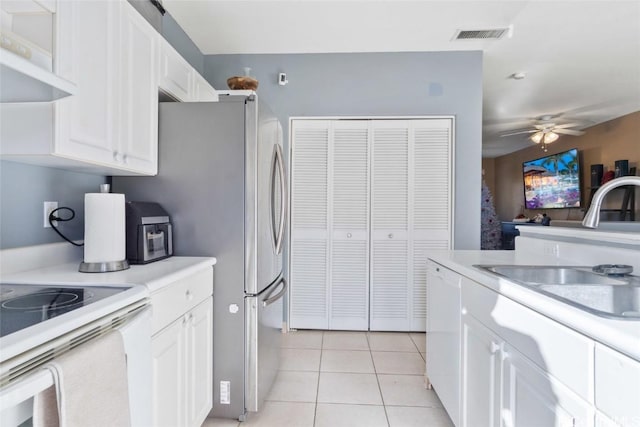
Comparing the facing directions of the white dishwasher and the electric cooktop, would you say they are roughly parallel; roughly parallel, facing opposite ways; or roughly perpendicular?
roughly parallel, facing opposite ways

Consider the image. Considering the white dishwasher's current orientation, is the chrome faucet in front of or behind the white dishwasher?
behind

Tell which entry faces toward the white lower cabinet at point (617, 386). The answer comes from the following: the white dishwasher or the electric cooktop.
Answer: the electric cooktop

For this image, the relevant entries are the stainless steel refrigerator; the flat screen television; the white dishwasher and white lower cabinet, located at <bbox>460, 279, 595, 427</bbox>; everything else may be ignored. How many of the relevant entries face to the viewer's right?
1

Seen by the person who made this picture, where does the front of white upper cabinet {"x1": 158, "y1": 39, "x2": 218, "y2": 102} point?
facing the viewer and to the right of the viewer

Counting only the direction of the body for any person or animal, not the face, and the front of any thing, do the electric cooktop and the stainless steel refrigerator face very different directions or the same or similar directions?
same or similar directions

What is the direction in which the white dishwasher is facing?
to the viewer's left

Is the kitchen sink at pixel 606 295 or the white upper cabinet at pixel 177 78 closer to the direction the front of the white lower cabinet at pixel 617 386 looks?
the white upper cabinet

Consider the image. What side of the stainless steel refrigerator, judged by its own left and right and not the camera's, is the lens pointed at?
right

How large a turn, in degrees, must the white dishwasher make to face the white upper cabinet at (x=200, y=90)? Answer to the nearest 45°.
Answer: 0° — it already faces it

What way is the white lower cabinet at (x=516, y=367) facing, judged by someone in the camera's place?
facing the viewer and to the left of the viewer

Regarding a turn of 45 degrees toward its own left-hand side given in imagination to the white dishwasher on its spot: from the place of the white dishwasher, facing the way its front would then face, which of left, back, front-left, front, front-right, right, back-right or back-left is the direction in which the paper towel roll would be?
front

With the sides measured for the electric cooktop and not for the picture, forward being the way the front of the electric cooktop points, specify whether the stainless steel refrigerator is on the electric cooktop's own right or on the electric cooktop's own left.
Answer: on the electric cooktop's own left
